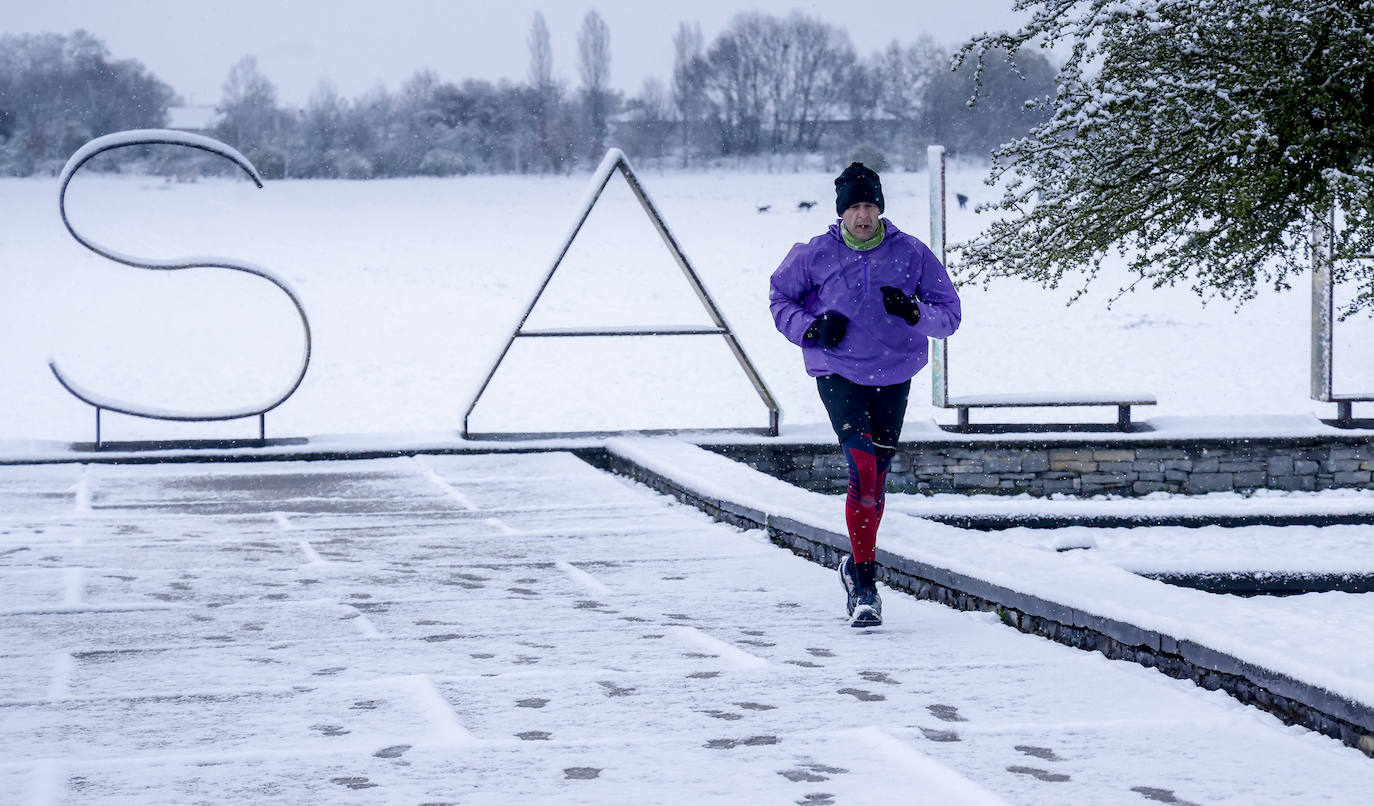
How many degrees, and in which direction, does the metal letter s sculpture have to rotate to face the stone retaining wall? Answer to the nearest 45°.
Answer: approximately 90° to its left

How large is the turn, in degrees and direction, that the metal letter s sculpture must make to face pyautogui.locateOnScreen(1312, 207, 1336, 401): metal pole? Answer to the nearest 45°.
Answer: approximately 90° to its left

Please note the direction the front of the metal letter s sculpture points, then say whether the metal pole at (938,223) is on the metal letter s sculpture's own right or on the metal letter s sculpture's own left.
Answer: on the metal letter s sculpture's own left

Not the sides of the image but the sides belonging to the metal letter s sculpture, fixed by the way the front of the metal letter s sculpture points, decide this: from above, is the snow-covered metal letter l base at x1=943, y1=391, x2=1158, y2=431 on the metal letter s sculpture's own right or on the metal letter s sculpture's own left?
on the metal letter s sculpture's own left

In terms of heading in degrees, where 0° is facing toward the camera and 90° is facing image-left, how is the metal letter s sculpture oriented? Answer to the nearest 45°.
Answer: approximately 0°

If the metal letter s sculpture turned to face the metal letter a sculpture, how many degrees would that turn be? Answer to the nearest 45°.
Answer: approximately 90° to its left
